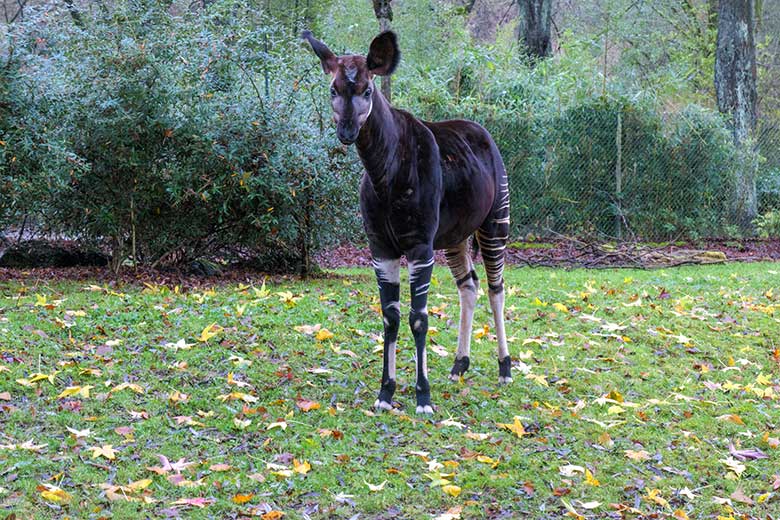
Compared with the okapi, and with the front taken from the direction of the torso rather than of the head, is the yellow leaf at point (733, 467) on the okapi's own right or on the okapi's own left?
on the okapi's own left

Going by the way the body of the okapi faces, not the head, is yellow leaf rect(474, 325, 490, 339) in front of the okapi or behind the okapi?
behind

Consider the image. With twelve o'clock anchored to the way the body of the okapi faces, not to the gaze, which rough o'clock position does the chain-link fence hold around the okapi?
The chain-link fence is roughly at 5 o'clock from the okapi.

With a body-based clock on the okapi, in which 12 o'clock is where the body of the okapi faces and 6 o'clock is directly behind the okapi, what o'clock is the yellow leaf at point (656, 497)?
The yellow leaf is roughly at 9 o'clock from the okapi.

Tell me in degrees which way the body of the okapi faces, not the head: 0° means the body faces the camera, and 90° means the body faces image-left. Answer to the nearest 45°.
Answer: approximately 45°

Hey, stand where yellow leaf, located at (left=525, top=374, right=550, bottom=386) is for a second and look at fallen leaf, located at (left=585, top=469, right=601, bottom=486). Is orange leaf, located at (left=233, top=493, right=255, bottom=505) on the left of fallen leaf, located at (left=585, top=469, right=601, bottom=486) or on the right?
right

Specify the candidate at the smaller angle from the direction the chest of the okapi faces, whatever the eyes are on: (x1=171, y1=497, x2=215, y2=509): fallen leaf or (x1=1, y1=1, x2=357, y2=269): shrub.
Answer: the fallen leaf

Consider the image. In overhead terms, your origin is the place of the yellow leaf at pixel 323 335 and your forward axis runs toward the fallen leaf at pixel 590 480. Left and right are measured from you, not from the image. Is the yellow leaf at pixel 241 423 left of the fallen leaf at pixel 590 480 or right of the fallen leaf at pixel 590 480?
right

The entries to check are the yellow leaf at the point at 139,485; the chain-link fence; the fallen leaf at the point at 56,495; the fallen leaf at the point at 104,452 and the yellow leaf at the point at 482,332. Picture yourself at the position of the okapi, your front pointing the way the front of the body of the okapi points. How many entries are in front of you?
3

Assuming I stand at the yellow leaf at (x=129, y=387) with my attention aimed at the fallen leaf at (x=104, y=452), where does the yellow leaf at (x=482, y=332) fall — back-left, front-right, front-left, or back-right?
back-left
